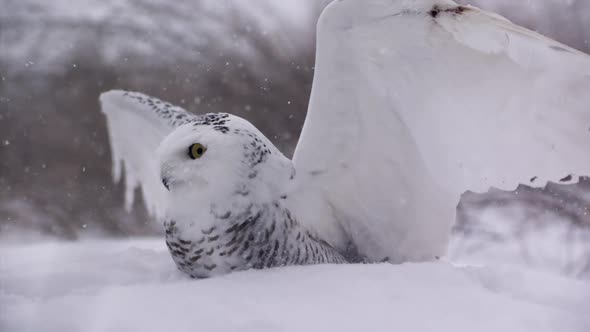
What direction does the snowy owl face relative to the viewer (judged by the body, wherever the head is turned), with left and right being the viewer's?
facing the viewer and to the left of the viewer
